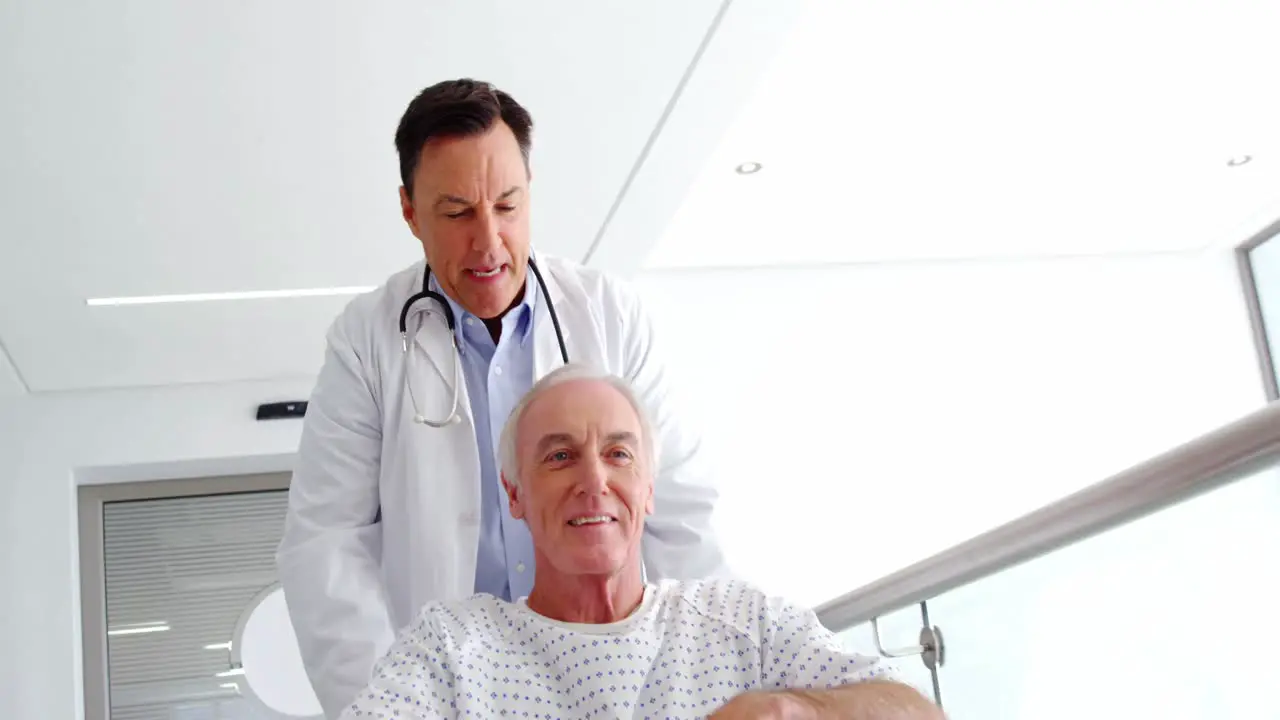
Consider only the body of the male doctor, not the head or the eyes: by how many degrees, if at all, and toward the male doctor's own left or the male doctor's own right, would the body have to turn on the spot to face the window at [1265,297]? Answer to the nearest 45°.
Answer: approximately 135° to the male doctor's own left

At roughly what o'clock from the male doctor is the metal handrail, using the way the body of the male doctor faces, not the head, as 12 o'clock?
The metal handrail is roughly at 10 o'clock from the male doctor.

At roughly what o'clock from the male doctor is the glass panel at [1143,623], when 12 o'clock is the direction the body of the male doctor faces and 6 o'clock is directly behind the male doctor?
The glass panel is roughly at 10 o'clock from the male doctor.

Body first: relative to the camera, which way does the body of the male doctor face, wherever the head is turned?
toward the camera

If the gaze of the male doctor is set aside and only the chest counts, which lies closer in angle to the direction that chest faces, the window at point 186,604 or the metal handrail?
the metal handrail

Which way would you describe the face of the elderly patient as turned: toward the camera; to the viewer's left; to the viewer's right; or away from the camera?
toward the camera

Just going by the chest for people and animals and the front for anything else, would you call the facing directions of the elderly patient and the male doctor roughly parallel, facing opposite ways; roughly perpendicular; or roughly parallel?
roughly parallel

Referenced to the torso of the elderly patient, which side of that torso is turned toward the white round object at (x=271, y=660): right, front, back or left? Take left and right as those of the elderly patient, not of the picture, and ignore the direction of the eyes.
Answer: back

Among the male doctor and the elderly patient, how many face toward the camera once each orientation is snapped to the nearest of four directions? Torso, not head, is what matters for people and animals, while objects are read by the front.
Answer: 2

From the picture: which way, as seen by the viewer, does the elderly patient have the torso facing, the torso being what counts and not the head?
toward the camera
